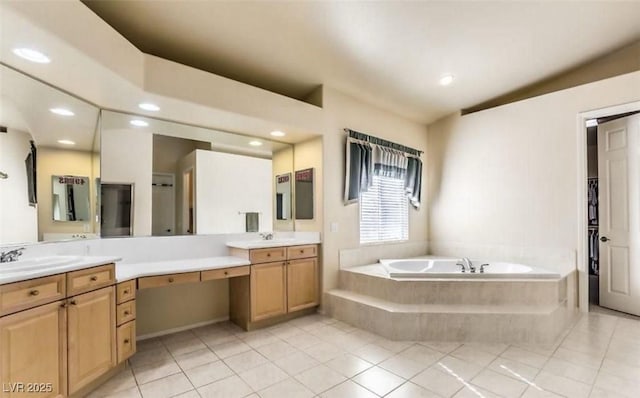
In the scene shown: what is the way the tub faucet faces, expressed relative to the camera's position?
facing the viewer and to the left of the viewer

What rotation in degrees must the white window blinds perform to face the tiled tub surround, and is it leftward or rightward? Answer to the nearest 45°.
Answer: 0° — it already faces it

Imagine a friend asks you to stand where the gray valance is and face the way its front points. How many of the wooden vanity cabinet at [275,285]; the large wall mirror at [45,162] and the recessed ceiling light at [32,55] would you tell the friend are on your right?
3

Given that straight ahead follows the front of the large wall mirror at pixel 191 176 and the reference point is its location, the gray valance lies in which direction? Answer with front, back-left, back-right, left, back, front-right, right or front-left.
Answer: front-left

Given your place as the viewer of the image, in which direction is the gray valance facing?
facing the viewer and to the right of the viewer

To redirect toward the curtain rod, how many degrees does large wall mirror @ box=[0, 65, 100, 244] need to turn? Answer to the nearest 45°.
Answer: approximately 45° to its left

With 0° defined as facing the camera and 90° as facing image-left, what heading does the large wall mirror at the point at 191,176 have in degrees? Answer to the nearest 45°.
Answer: approximately 315°

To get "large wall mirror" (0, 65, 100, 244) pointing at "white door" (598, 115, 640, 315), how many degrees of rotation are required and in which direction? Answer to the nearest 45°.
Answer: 0° — it already faces it

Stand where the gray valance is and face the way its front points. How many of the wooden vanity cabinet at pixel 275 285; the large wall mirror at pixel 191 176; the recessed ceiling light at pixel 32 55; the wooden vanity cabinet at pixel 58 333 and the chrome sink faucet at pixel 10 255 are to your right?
5
